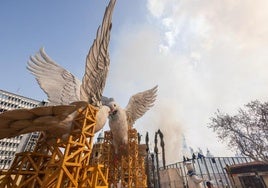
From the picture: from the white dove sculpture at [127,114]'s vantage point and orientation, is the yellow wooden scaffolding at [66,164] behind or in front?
in front

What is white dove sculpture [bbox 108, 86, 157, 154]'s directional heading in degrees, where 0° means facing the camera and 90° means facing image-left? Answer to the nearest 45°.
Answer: approximately 45°
